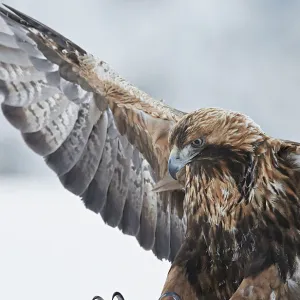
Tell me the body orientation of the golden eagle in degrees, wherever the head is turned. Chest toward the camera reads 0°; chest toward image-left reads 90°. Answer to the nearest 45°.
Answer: approximately 45°
